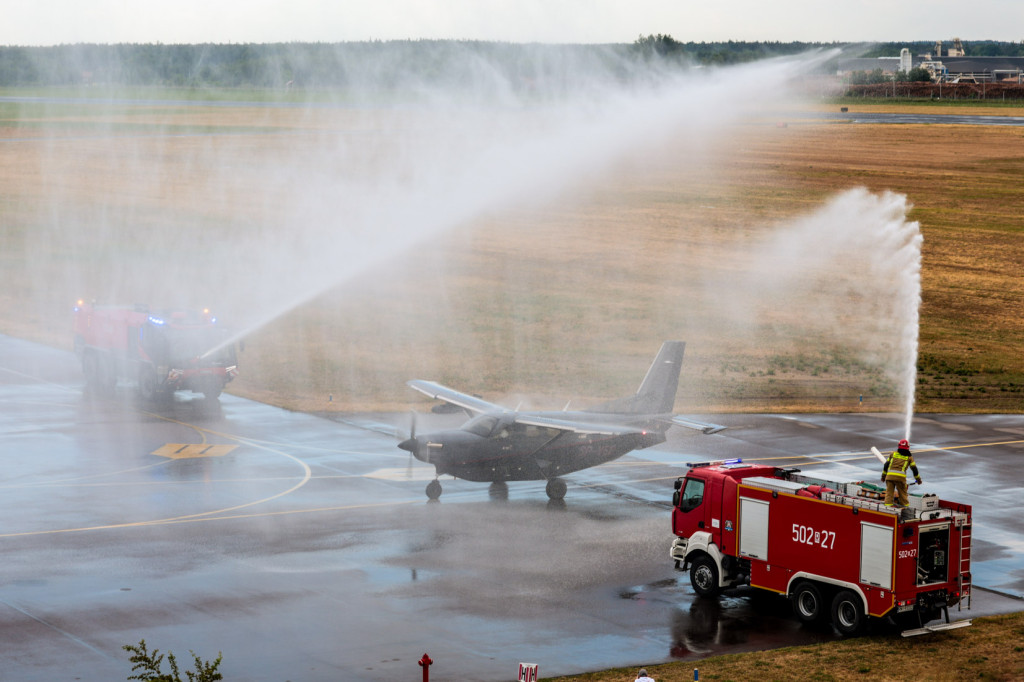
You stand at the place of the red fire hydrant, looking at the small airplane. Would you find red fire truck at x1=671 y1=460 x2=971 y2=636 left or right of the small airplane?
right

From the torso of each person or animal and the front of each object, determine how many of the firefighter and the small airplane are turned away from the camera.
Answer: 1

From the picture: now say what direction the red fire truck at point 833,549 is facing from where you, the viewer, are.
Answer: facing away from the viewer and to the left of the viewer

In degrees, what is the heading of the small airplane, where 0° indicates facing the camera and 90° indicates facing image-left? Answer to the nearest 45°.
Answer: approximately 45°

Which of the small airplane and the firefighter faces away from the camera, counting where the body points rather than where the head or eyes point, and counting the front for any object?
the firefighter

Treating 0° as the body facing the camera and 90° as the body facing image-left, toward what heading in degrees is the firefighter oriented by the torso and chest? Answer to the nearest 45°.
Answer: approximately 180°

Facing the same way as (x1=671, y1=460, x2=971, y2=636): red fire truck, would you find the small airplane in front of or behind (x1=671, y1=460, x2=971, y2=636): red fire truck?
in front
